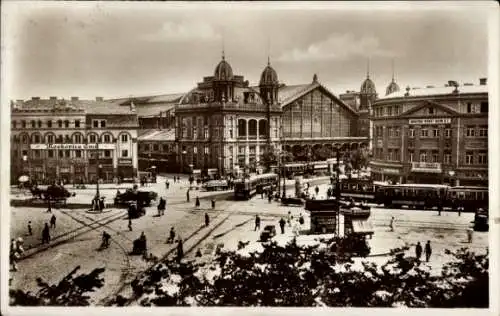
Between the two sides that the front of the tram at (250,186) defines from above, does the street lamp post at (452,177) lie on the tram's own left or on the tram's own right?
on the tram's own left

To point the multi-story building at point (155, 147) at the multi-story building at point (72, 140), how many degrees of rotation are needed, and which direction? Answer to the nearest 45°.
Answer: approximately 45° to its right

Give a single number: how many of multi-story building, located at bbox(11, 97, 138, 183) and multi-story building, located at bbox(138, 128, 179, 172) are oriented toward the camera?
2

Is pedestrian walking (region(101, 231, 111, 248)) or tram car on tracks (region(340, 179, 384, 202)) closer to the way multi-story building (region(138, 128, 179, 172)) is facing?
the pedestrian walking

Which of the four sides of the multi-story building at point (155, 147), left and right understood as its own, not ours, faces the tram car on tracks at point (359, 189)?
left

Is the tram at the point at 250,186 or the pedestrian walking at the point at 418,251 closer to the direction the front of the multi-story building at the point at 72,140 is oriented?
the pedestrian walking

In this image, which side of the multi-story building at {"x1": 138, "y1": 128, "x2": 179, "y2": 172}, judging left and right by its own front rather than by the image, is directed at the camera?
front

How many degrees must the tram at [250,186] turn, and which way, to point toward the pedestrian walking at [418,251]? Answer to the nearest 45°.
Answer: approximately 90° to its left

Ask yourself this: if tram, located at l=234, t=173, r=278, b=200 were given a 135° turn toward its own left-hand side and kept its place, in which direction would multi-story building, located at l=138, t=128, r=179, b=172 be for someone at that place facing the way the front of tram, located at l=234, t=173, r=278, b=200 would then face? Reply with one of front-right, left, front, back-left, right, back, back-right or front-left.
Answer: back

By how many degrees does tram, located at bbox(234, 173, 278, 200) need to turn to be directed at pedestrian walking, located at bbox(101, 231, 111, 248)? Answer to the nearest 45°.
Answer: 0° — it already faces them

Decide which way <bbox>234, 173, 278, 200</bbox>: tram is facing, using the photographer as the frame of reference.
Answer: facing the viewer and to the left of the viewer

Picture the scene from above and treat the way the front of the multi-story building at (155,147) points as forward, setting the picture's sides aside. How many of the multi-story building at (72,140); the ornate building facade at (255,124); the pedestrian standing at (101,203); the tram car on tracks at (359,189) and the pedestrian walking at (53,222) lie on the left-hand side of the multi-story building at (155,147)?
2

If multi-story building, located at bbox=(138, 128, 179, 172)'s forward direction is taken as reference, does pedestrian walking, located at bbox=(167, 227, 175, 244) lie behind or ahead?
ahead

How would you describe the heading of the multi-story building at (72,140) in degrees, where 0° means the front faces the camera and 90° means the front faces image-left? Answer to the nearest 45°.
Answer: approximately 0°
